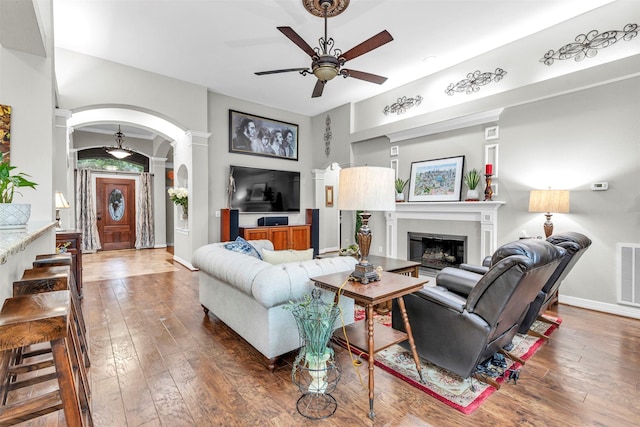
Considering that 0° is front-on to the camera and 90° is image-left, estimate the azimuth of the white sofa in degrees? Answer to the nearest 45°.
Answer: approximately 225°

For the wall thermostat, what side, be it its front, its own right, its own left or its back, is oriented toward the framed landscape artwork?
right

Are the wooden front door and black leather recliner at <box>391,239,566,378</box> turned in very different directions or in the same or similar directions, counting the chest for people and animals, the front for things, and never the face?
very different directions

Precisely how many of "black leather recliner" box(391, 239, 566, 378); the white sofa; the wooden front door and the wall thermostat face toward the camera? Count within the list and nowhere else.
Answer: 2

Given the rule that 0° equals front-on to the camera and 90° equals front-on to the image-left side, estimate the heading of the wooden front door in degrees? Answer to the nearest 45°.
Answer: approximately 0°

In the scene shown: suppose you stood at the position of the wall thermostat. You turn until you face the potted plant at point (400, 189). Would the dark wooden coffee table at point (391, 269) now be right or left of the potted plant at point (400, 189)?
left
